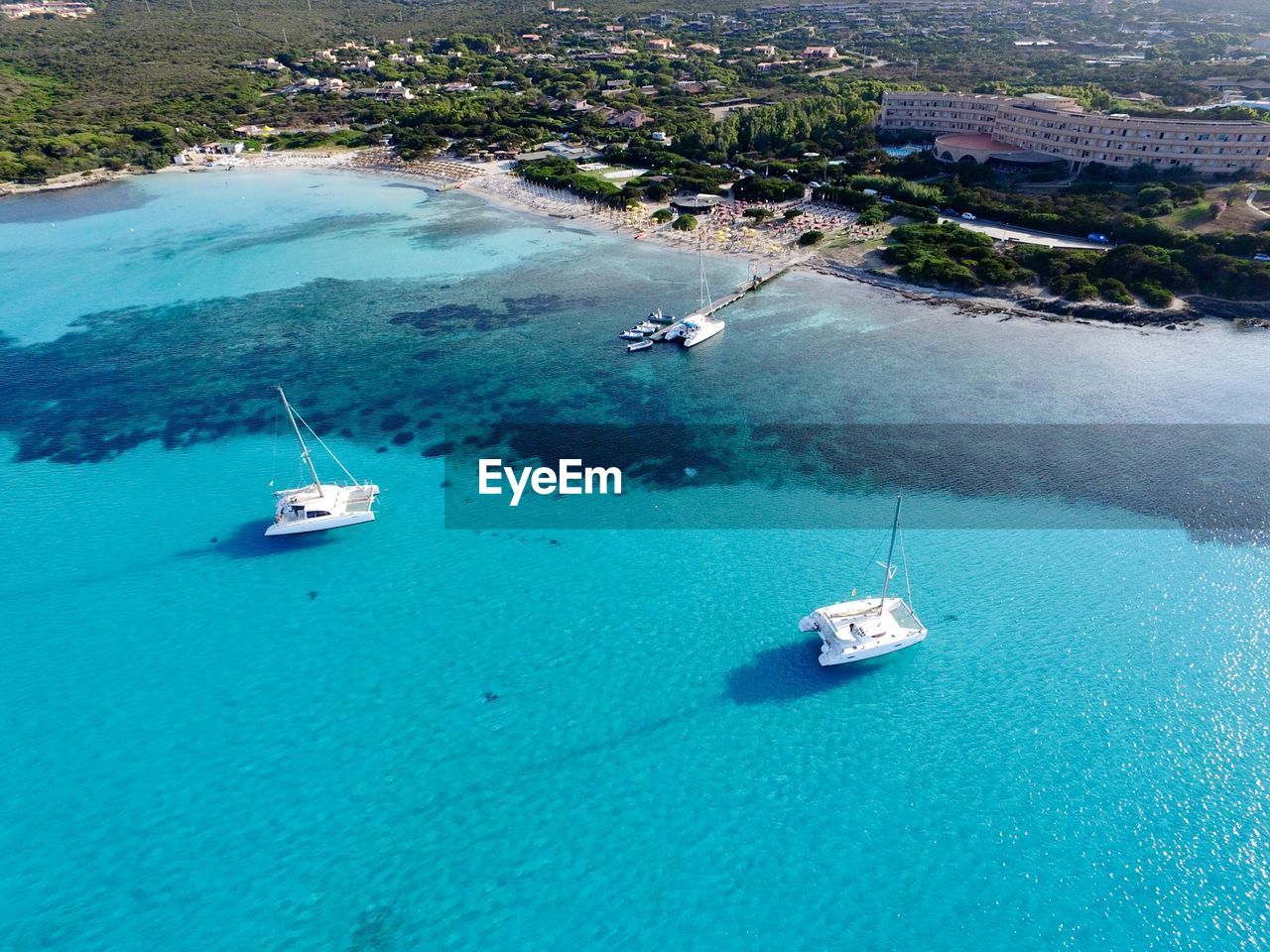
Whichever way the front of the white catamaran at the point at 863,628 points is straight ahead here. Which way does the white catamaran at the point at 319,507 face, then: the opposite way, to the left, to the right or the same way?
the same way

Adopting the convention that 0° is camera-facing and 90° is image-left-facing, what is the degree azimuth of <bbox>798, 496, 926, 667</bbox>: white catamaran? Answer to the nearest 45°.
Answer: approximately 225°

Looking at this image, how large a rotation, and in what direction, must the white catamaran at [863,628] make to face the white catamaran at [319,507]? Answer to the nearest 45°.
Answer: approximately 135° to its left

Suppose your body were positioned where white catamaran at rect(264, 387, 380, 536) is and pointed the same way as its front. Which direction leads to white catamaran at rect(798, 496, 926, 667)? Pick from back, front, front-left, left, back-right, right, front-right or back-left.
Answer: front-right

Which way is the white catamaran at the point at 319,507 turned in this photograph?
to the viewer's right
